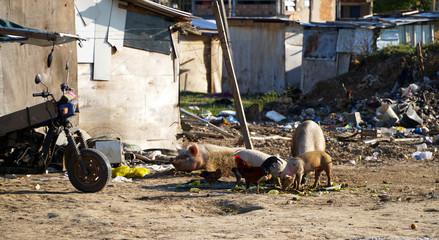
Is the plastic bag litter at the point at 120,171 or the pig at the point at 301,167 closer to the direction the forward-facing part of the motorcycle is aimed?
the pig

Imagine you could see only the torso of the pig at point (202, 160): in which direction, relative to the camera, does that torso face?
to the viewer's left

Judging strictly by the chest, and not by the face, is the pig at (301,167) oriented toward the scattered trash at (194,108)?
no

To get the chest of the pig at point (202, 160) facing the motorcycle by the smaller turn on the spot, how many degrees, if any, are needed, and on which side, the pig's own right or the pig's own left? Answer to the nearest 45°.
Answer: approximately 45° to the pig's own left

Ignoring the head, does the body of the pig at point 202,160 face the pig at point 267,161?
no

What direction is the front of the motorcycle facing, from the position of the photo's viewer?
facing the viewer and to the right of the viewer

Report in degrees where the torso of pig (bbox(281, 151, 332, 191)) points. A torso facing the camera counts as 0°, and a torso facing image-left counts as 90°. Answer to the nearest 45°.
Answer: approximately 45°

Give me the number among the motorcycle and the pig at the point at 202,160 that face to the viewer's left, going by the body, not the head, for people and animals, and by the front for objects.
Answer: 1

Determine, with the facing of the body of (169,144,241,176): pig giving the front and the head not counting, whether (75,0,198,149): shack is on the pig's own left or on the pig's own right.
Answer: on the pig's own right

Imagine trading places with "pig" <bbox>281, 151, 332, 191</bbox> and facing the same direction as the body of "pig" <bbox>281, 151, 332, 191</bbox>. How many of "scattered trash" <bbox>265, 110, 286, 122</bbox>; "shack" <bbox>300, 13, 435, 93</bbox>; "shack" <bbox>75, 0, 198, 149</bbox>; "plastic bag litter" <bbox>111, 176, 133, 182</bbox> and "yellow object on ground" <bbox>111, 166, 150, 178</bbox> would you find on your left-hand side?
0

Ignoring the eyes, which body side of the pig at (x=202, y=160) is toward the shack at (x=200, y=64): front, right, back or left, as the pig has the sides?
right

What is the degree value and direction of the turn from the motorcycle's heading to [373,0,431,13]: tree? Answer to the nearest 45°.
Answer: approximately 90° to its left

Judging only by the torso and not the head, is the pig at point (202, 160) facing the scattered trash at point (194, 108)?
no

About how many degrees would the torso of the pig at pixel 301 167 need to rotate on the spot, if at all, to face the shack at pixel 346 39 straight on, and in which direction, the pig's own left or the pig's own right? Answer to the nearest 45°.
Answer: approximately 135° to the pig's own right
